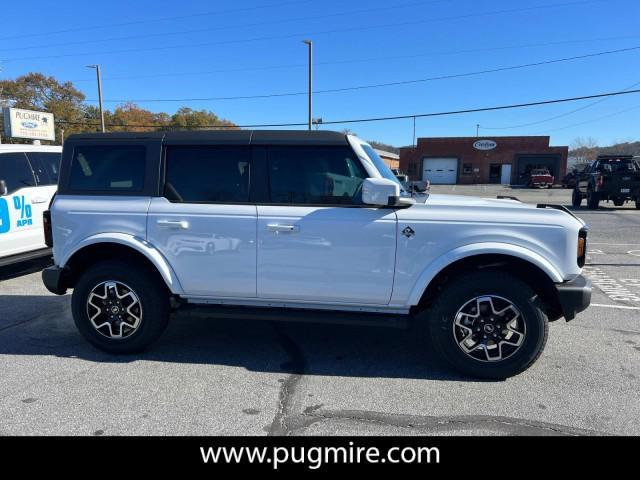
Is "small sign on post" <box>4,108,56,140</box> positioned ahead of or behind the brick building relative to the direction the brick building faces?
ahead

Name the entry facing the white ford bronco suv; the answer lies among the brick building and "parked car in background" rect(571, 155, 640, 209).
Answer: the brick building

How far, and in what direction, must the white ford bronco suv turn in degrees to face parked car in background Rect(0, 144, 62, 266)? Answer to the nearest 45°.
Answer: approximately 135° to its left

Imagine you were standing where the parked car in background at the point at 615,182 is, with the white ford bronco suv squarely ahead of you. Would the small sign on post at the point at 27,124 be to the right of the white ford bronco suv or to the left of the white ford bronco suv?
right

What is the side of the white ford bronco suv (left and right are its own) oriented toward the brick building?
left

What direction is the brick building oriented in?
toward the camera

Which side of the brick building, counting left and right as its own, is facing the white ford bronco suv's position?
front

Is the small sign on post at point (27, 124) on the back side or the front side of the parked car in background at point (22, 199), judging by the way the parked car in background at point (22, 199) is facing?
on the back side

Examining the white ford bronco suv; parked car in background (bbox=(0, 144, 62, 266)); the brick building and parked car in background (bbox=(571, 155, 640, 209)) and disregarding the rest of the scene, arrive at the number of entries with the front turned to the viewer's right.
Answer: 1

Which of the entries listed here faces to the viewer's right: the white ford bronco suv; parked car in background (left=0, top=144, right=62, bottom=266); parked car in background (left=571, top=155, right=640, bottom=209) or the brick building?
the white ford bronco suv

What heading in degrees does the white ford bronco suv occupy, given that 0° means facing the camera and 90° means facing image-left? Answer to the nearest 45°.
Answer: approximately 270°

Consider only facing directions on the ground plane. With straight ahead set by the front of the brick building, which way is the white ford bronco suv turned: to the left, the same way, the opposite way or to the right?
to the left
